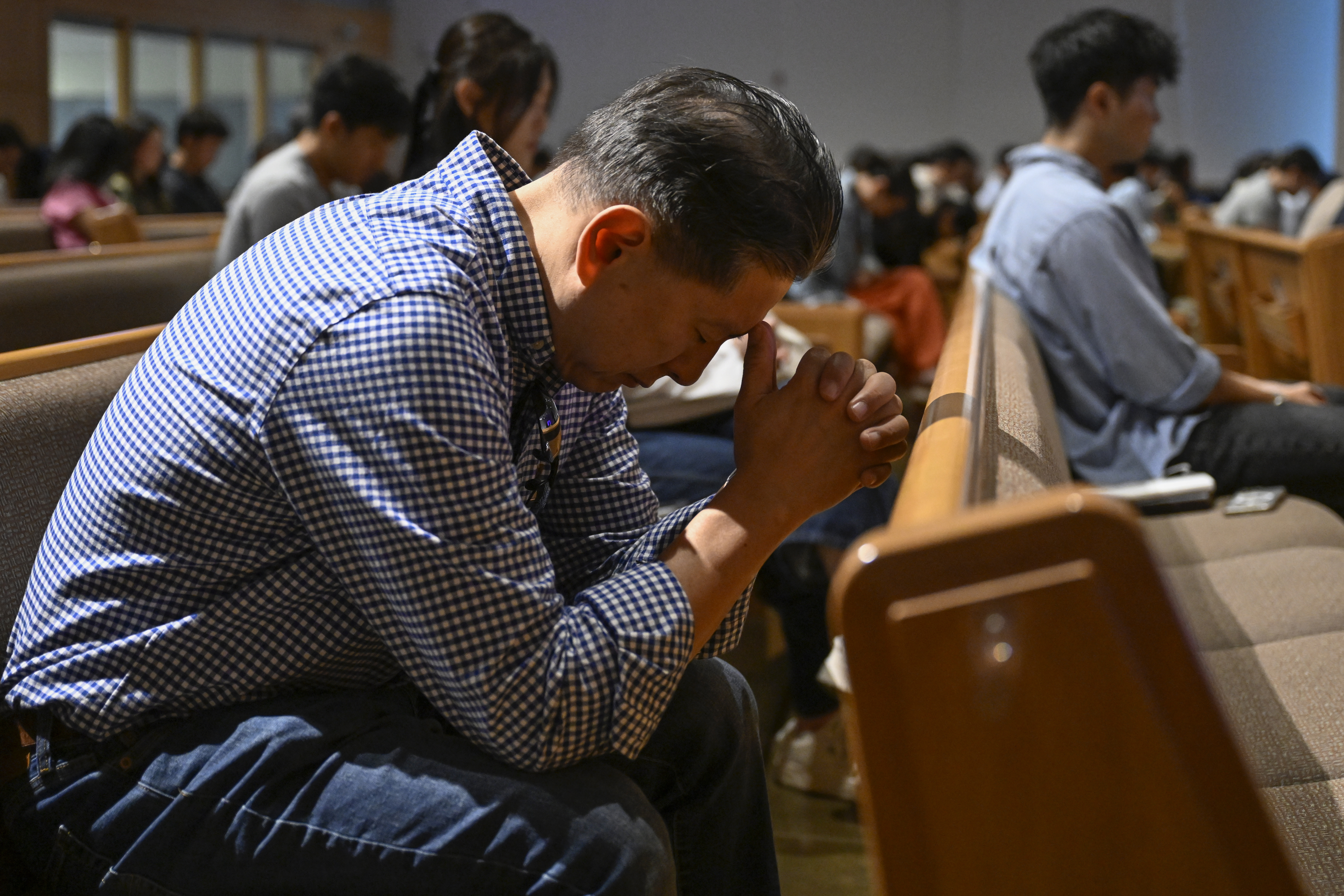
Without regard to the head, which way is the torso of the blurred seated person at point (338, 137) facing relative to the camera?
to the viewer's right

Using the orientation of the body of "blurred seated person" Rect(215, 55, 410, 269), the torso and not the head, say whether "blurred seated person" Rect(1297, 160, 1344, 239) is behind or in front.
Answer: in front

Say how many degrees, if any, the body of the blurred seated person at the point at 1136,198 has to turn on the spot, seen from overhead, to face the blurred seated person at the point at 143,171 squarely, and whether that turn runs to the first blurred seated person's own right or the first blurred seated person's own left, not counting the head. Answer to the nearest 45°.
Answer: approximately 180°

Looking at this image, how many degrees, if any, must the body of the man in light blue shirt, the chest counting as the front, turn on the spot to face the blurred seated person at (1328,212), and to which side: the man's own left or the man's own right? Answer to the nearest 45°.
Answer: approximately 90° to the man's own left

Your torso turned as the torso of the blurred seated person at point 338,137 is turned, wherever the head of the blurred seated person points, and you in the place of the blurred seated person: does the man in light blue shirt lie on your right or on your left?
on your right

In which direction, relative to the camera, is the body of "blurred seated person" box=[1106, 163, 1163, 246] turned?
to the viewer's right

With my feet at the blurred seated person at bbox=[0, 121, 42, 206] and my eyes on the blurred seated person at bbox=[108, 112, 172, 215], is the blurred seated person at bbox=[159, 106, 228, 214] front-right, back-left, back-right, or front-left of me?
front-left

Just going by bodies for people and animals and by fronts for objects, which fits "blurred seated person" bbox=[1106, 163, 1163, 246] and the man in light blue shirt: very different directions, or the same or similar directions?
same or similar directions

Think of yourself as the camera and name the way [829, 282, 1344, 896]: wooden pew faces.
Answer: facing to the right of the viewer

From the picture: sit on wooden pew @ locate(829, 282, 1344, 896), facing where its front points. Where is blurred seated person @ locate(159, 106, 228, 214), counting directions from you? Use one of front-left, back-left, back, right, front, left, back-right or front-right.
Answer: back-left

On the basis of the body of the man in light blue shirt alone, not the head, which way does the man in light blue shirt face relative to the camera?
to the viewer's right
